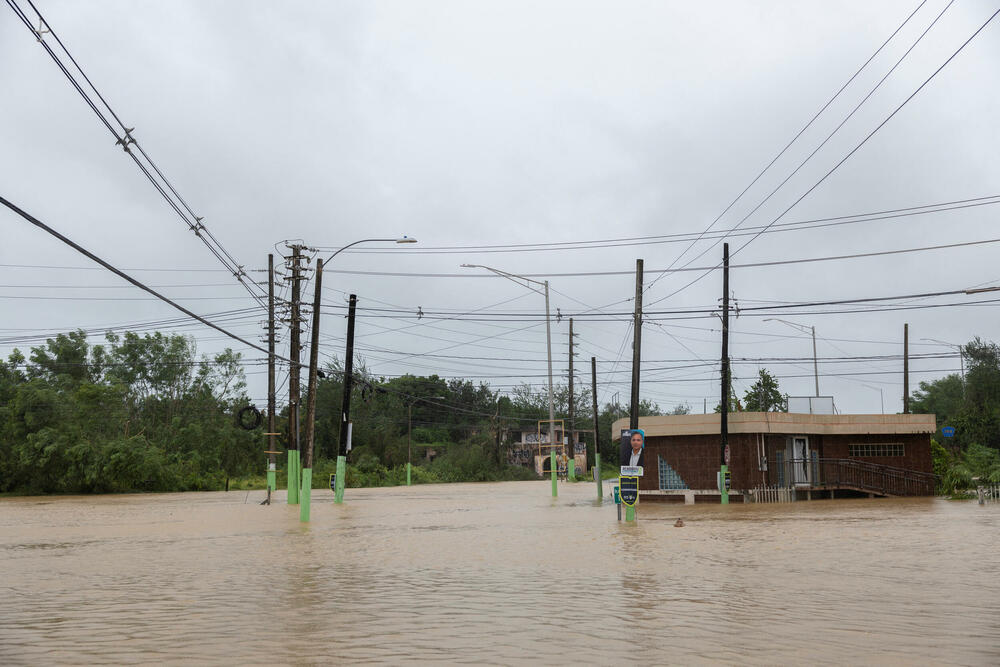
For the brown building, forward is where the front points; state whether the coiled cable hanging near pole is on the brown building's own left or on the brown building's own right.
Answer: on the brown building's own right

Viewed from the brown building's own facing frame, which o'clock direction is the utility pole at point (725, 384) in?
The utility pole is roughly at 1 o'clock from the brown building.

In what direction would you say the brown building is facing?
toward the camera

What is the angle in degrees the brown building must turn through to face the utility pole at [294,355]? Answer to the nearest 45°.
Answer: approximately 45° to its right

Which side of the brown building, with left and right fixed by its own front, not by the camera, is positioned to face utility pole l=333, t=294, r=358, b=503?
right

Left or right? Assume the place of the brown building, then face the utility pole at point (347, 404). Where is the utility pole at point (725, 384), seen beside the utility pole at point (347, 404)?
left

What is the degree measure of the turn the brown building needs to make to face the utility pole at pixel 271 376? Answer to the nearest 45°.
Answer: approximately 90° to its right

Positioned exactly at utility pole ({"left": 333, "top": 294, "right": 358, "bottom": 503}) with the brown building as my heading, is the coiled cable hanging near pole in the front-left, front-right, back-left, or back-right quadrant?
back-left
